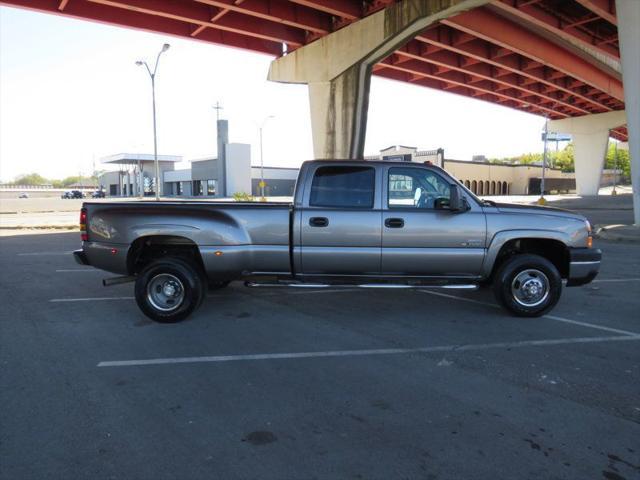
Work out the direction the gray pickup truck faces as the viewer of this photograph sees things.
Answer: facing to the right of the viewer

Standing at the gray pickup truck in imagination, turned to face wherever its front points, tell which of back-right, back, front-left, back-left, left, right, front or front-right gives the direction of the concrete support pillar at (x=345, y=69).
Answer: left

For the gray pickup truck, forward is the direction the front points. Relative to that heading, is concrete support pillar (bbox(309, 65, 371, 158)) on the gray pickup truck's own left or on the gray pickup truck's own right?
on the gray pickup truck's own left
